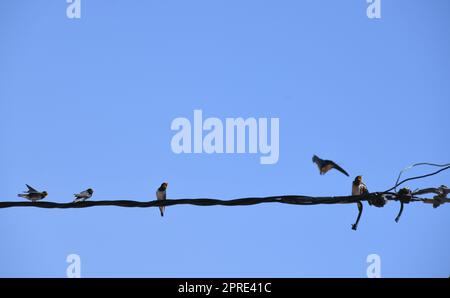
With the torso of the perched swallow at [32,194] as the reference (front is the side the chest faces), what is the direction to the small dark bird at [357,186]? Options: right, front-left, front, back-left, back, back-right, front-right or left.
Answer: front-right

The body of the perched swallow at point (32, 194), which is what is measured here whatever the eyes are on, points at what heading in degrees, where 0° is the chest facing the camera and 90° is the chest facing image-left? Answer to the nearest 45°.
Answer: approximately 270°

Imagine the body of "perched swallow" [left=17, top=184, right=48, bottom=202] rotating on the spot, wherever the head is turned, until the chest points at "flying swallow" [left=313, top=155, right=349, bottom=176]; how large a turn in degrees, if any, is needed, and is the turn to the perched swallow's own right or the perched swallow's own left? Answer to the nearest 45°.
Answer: approximately 45° to the perched swallow's own right
